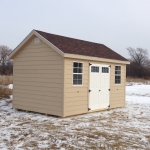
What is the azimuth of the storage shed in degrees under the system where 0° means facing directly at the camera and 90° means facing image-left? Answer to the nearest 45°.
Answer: approximately 315°
